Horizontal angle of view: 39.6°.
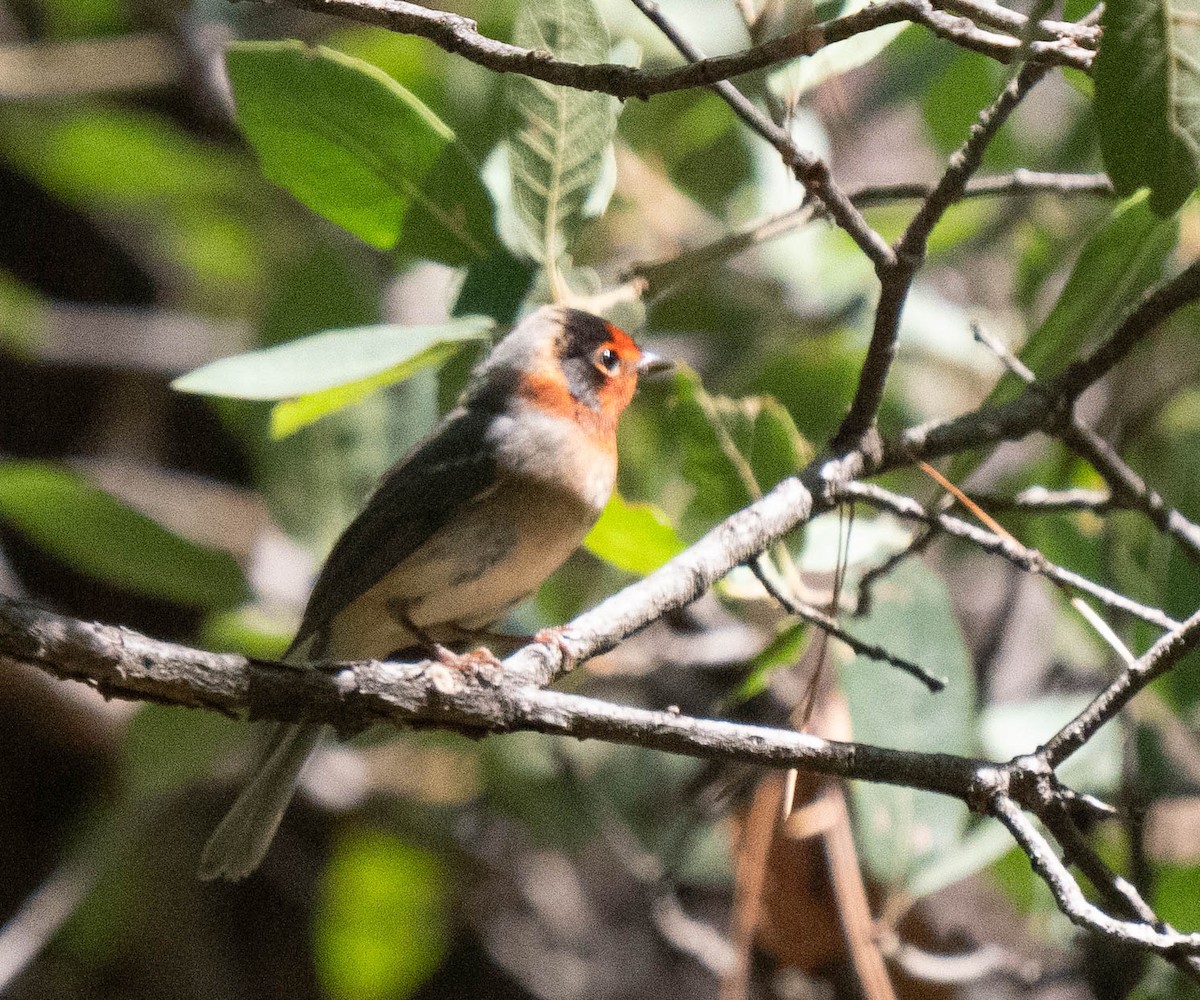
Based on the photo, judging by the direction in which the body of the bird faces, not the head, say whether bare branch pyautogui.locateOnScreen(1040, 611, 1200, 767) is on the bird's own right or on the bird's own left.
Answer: on the bird's own left

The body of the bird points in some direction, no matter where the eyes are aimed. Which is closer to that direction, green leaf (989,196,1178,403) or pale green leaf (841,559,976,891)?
the pale green leaf

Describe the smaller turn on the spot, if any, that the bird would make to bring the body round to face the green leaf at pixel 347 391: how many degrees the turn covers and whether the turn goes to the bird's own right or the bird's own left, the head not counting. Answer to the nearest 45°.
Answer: approximately 135° to the bird's own right

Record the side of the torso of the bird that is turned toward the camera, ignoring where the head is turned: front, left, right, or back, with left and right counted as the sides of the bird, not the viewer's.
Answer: right

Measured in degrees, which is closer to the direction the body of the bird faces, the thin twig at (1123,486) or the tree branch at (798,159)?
the thin twig
